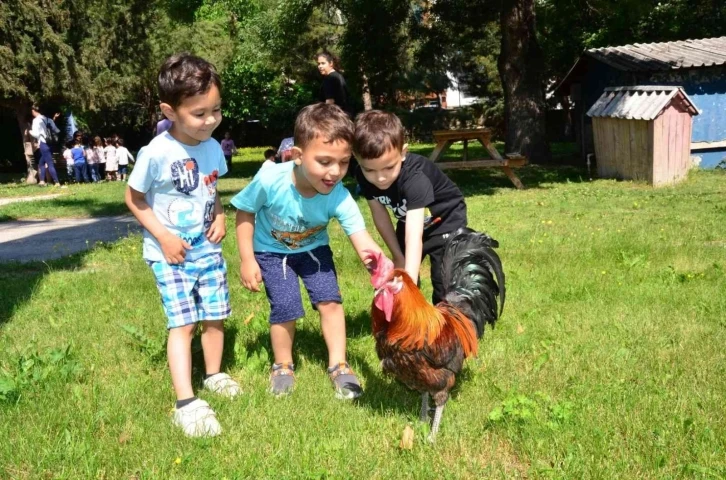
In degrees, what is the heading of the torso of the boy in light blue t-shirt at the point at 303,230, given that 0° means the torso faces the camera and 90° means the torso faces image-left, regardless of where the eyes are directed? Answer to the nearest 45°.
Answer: approximately 315°

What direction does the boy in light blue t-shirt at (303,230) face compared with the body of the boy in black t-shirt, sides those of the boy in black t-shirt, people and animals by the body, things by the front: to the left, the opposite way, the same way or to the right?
to the left

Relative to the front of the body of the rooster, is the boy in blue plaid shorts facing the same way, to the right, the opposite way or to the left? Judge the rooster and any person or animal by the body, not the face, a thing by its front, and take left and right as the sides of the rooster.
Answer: to the left

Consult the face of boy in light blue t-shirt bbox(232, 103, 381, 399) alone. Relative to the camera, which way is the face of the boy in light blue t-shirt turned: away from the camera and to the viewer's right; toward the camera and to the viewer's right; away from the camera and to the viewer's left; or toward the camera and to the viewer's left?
toward the camera and to the viewer's right

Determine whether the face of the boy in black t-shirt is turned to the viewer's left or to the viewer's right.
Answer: to the viewer's left

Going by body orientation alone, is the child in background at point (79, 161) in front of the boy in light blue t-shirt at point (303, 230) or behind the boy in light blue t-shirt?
behind

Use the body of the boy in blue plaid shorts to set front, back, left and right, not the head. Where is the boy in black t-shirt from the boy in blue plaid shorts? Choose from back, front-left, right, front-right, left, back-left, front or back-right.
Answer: front-left

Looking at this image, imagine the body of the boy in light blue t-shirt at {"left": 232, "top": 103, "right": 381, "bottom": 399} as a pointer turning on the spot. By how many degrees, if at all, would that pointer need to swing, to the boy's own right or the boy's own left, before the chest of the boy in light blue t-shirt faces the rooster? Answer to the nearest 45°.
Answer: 0° — they already face it

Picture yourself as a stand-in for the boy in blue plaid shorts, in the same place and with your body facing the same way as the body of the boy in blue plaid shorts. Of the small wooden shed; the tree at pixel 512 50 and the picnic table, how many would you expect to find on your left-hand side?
3

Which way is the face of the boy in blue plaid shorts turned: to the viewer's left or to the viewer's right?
to the viewer's right

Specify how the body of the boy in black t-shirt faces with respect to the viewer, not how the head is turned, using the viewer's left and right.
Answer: facing the viewer and to the left of the viewer

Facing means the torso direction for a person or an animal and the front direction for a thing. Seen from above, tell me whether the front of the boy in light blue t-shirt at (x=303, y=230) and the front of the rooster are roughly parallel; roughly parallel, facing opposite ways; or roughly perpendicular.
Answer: roughly perpendicular

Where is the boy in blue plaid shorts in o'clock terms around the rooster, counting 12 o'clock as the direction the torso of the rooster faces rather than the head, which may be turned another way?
The boy in blue plaid shorts is roughly at 2 o'clock from the rooster.

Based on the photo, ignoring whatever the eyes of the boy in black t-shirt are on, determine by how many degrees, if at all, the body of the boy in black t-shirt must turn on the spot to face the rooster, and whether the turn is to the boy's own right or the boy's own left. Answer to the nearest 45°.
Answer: approximately 45° to the boy's own left
